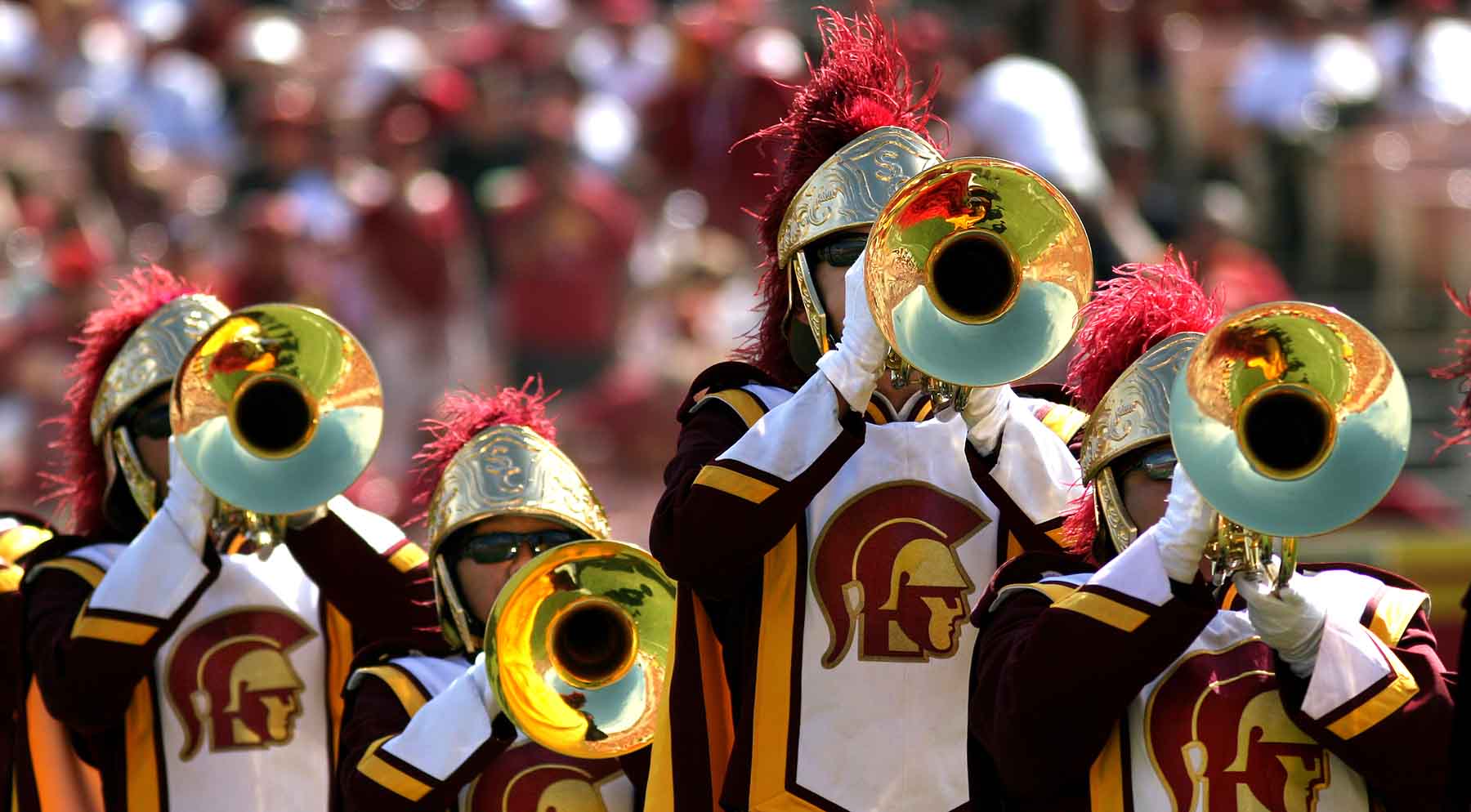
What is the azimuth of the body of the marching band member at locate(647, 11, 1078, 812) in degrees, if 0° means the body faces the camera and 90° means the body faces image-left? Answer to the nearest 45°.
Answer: approximately 315°

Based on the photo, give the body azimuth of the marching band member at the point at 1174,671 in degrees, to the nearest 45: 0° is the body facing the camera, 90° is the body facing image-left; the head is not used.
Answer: approximately 315°

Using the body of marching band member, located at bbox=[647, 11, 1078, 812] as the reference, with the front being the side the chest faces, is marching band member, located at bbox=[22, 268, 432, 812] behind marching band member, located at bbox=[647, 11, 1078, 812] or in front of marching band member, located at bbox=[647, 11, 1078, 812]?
behind

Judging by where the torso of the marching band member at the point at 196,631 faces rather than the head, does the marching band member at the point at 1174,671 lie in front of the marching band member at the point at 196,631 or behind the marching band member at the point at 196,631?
in front

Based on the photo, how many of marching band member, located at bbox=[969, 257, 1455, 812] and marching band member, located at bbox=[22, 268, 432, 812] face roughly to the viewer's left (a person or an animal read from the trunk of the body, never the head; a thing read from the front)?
0
